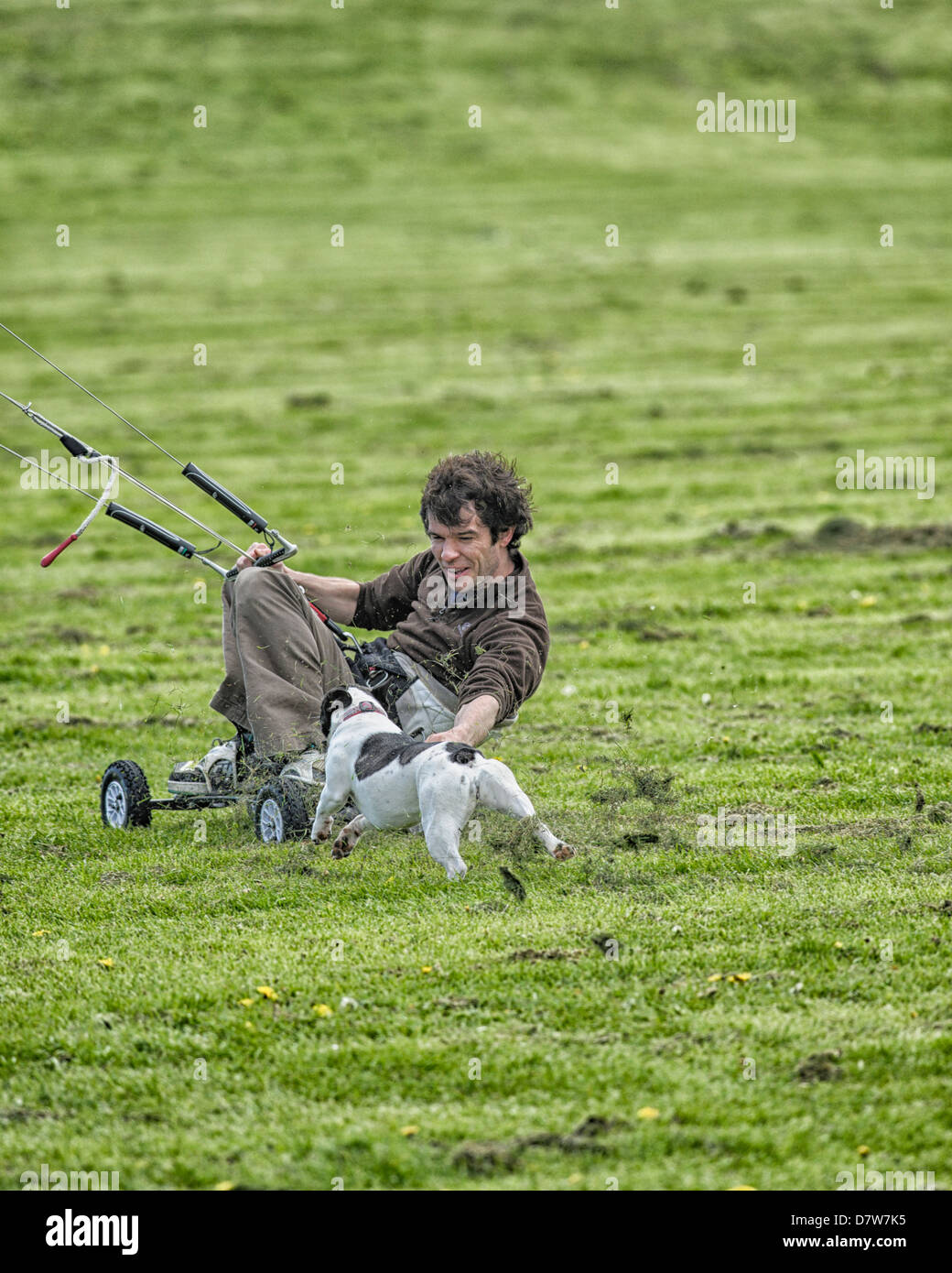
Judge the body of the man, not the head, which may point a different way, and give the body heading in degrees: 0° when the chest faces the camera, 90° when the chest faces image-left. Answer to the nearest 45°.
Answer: approximately 45°

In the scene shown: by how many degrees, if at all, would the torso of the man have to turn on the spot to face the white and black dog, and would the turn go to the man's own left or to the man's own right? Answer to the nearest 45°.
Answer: approximately 45° to the man's own left

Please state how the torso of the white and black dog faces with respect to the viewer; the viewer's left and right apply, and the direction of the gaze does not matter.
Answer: facing away from the viewer and to the left of the viewer
